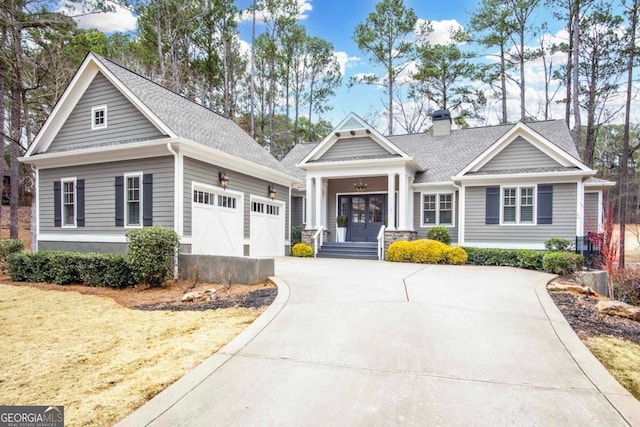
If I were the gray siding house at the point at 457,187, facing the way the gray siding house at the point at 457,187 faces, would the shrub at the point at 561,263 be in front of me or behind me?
in front

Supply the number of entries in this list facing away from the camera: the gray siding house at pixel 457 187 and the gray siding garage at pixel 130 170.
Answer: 0

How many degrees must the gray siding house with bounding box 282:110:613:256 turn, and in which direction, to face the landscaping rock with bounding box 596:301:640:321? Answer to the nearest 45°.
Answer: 0° — it already faces it

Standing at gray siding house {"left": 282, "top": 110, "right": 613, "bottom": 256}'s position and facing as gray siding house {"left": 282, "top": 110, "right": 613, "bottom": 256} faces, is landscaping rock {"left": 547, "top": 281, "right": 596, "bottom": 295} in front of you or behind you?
in front

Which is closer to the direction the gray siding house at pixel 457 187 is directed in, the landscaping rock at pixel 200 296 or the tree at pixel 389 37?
the landscaping rock

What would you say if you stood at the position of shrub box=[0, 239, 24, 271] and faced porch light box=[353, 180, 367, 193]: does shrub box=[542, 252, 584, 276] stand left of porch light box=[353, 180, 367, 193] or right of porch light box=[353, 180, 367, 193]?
right

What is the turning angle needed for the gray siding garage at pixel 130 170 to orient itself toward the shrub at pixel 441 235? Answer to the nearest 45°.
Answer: approximately 45° to its left

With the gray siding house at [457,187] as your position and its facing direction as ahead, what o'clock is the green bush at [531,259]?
The green bush is roughly at 11 o'clock from the gray siding house.

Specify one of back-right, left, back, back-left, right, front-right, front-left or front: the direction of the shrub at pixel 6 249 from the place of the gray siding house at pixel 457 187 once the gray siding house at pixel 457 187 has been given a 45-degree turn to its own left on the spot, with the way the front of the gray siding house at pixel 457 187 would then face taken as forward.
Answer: right

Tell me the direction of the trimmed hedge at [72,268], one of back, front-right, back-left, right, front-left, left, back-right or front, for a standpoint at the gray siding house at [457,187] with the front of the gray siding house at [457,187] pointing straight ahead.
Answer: front-right

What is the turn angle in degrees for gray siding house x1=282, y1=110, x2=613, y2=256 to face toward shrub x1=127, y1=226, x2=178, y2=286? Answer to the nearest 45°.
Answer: approximately 45° to its right

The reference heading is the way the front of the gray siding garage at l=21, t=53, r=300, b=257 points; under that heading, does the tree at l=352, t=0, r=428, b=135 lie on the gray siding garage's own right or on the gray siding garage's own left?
on the gray siding garage's own left

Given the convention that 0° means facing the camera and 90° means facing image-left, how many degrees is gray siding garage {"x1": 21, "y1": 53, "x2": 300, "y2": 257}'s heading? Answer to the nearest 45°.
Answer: approximately 315°
